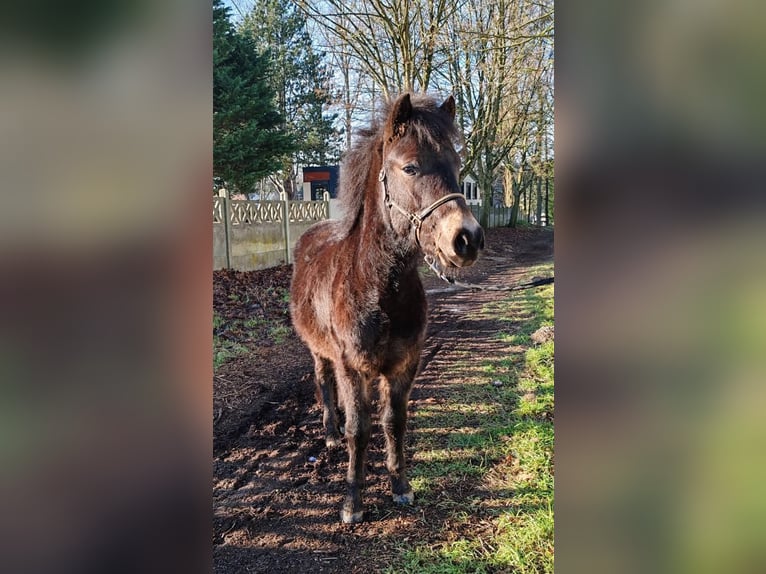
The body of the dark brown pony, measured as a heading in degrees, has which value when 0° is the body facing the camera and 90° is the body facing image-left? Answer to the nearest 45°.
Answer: approximately 315°

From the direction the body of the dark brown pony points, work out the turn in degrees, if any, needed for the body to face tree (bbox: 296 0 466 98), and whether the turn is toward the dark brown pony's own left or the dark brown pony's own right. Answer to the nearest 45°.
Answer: approximately 135° to the dark brown pony's own left

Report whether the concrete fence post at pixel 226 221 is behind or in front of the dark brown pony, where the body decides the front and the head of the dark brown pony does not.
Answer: behind

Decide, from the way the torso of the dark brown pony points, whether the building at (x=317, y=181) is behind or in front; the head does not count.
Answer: behind

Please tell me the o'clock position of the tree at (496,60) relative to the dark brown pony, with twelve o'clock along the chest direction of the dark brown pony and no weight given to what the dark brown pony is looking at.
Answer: The tree is roughly at 8 o'clock from the dark brown pony.
